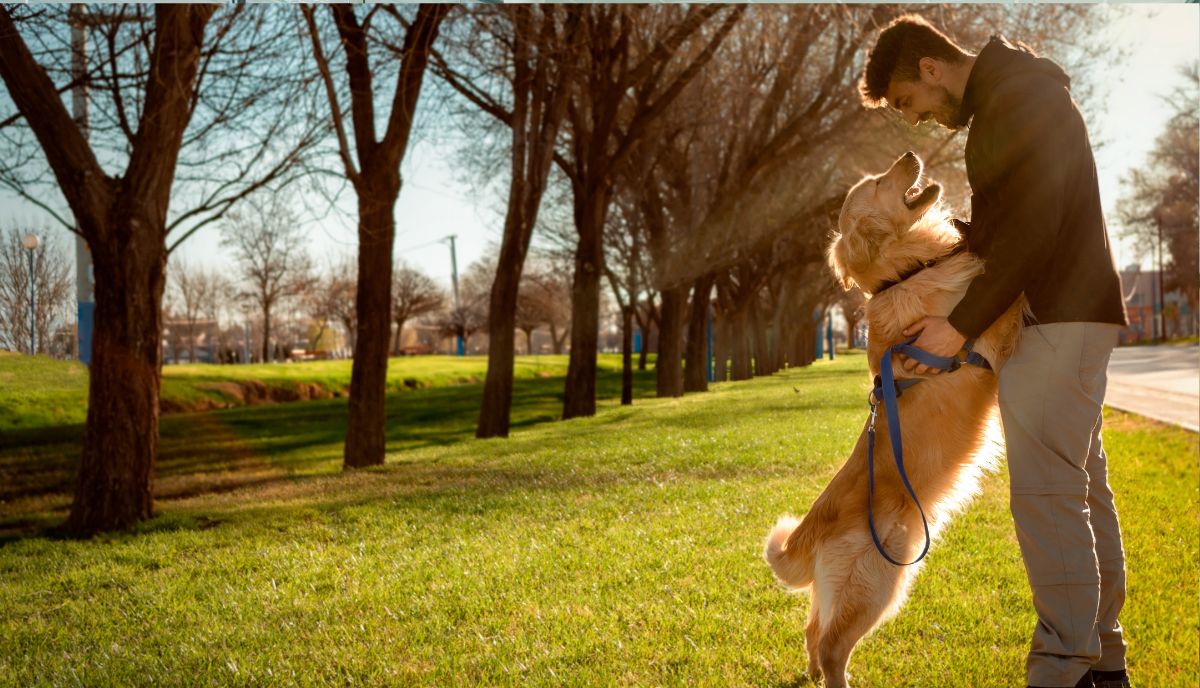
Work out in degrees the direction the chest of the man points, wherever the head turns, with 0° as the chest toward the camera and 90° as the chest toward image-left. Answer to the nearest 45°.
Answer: approximately 90°

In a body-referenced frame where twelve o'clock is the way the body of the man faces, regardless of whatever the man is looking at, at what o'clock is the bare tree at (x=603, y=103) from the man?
The bare tree is roughly at 2 o'clock from the man.

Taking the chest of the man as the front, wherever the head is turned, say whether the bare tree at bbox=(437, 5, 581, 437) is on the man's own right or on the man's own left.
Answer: on the man's own right

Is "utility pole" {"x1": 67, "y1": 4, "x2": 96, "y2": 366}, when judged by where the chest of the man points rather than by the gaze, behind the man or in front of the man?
in front

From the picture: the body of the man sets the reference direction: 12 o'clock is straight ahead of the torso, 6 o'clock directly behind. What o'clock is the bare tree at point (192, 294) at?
The bare tree is roughly at 1 o'clock from the man.

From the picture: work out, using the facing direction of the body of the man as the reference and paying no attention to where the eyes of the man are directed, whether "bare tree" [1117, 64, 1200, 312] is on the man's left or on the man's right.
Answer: on the man's right

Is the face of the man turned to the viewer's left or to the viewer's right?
to the viewer's left

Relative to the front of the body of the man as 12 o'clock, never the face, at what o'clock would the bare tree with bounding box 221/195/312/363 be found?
The bare tree is roughly at 1 o'clock from the man.

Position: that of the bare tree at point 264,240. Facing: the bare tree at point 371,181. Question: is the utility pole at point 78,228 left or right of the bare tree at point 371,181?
right
